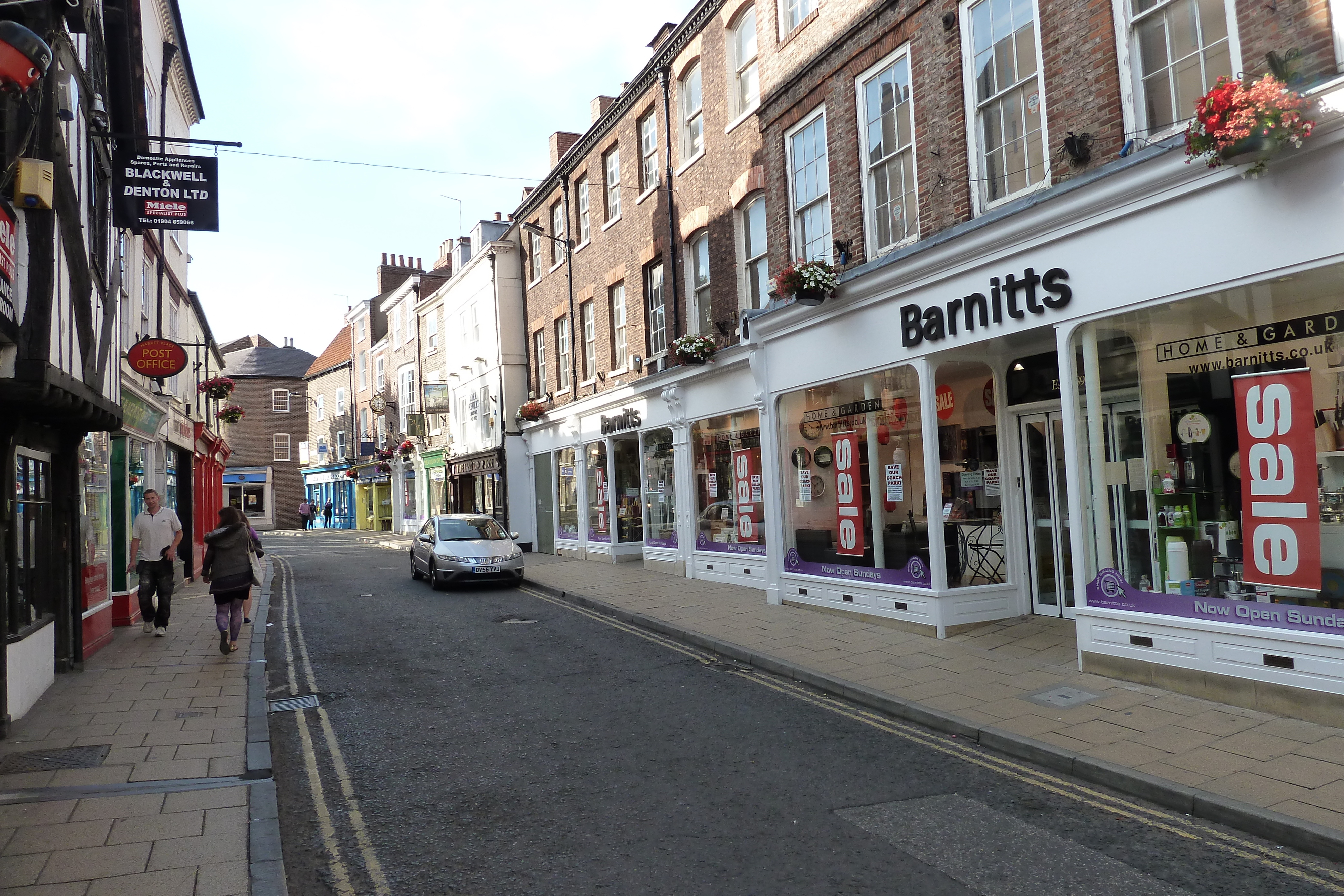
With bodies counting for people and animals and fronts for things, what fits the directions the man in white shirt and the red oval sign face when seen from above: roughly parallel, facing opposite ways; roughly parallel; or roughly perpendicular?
roughly parallel

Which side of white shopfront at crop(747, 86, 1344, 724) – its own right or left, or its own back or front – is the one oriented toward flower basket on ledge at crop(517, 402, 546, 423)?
right

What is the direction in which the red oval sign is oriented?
toward the camera

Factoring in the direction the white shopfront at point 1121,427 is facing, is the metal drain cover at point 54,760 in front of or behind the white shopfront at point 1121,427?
in front

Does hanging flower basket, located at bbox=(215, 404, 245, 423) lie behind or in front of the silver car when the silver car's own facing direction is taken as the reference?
behind

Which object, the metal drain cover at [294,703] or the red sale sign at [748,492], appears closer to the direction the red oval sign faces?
the metal drain cover

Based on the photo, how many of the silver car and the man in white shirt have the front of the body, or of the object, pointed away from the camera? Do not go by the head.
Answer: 0

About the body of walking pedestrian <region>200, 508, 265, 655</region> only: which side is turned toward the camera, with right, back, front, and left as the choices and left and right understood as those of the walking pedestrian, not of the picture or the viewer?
back

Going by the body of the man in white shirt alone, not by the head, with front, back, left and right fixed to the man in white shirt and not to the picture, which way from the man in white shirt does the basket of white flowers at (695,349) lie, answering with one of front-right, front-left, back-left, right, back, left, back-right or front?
left

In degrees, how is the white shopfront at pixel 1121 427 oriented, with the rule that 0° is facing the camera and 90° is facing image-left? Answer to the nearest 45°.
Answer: approximately 45°

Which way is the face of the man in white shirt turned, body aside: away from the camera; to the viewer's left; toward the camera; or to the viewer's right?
toward the camera

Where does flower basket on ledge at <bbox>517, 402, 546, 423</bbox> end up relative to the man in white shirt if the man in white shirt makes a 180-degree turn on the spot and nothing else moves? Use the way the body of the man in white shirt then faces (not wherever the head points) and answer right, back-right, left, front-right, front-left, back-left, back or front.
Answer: front-right

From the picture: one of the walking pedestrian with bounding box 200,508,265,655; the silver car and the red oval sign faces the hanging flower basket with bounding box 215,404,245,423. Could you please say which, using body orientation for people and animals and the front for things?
the walking pedestrian

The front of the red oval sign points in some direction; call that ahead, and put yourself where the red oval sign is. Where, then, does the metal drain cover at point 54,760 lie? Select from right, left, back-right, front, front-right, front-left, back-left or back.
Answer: front

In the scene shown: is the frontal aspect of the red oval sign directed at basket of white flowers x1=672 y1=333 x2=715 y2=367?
no

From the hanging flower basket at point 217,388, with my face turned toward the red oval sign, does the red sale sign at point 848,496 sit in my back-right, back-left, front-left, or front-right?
front-left

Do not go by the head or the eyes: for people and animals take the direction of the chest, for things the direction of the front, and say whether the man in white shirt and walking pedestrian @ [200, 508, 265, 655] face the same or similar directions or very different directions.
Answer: very different directions

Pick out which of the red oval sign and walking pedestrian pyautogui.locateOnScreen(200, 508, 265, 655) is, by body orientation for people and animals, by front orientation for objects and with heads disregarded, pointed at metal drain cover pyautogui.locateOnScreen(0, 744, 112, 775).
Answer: the red oval sign

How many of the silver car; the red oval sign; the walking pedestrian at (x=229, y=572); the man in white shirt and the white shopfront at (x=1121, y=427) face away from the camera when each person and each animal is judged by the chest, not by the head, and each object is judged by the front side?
1

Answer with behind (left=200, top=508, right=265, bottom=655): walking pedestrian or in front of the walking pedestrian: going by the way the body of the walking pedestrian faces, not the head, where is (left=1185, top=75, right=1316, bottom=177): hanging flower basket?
behind

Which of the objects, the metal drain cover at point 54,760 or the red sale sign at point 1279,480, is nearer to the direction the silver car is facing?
the red sale sign

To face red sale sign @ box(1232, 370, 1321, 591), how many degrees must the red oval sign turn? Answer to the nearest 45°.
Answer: approximately 45° to its left
